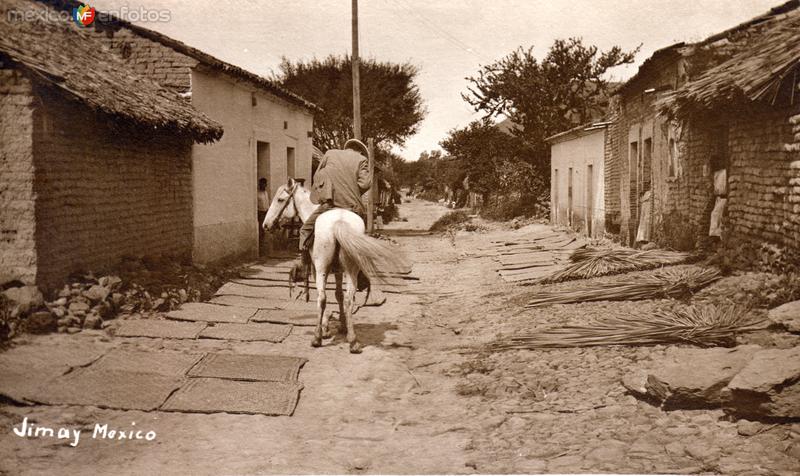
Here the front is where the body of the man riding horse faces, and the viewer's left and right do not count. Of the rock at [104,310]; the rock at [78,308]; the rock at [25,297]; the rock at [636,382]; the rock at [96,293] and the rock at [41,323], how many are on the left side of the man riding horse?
5

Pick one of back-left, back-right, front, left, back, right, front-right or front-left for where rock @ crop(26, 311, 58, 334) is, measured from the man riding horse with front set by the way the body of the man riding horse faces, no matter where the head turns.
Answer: left

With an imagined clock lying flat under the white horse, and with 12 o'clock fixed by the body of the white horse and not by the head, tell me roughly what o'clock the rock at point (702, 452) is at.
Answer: The rock is roughly at 5 o'clock from the white horse.

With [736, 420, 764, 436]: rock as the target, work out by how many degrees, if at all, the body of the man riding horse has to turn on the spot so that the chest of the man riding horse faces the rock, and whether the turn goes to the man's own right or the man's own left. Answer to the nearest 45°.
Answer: approximately 135° to the man's own right

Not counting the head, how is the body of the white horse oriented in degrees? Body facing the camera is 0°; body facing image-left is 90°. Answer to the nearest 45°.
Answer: approximately 180°

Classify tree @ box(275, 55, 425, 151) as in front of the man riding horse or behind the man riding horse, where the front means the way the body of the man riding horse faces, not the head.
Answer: in front

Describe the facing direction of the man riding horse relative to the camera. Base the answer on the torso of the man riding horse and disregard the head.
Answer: away from the camera

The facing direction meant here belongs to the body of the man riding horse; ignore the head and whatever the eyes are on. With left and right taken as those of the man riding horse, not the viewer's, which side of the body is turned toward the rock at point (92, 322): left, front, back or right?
left

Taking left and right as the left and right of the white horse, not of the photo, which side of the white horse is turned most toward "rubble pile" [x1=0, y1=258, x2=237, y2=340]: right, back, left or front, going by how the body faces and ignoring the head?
left

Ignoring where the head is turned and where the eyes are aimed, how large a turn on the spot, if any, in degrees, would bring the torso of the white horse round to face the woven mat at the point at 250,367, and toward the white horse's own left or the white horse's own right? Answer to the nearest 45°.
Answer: approximately 135° to the white horse's own left

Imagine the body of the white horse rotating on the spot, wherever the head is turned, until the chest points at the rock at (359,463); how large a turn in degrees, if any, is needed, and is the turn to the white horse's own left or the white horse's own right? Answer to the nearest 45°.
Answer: approximately 180°

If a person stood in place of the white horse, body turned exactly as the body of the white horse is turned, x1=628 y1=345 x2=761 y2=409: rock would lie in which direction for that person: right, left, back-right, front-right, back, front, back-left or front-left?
back-right

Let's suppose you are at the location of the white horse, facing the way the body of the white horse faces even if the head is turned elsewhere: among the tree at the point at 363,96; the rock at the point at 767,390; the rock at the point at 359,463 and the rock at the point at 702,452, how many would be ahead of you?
1

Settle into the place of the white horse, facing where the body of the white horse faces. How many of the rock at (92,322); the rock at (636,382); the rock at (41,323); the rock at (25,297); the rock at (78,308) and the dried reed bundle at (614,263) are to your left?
4
